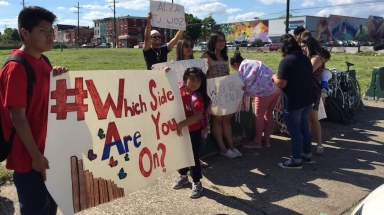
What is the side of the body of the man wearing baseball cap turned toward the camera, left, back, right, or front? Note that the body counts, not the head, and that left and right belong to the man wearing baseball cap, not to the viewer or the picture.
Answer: front

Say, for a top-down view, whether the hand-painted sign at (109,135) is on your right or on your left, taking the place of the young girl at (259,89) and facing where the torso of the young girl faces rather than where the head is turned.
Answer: on your left

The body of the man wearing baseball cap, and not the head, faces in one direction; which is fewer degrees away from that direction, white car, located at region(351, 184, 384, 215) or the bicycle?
the white car

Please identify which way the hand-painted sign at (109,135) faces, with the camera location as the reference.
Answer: facing the viewer and to the right of the viewer

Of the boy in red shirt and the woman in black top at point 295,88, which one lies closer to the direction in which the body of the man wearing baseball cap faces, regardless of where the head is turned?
the boy in red shirt

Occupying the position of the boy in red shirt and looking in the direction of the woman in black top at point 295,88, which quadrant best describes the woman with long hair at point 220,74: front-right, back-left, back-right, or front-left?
front-left

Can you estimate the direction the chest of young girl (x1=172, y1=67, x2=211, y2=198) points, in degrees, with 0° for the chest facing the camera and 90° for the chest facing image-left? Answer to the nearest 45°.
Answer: approximately 45°

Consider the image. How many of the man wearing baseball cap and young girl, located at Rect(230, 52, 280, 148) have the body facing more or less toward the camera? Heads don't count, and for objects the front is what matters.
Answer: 1
